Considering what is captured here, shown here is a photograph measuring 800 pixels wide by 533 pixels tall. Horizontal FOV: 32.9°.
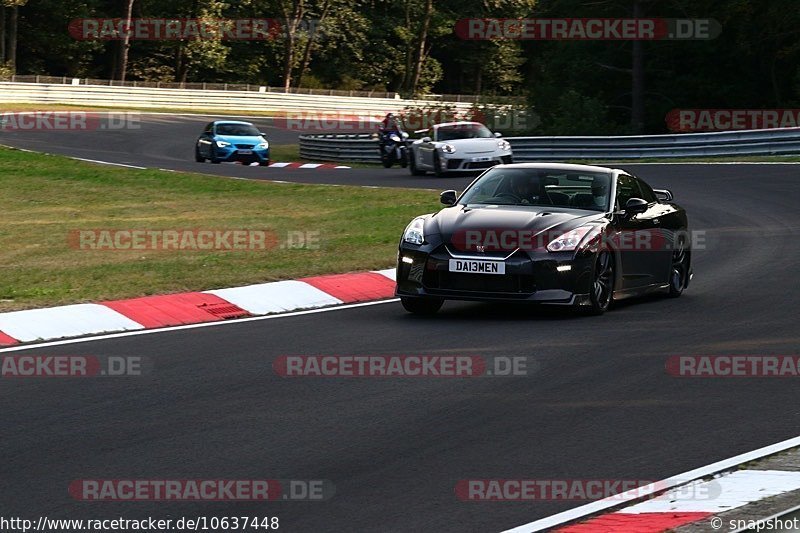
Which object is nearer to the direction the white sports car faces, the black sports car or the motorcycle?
the black sports car

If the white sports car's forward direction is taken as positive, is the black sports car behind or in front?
in front

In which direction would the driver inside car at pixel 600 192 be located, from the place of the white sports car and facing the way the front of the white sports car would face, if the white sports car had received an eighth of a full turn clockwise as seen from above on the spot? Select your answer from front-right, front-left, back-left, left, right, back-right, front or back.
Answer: front

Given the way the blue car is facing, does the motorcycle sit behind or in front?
in front

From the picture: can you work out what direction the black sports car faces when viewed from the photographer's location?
facing the viewer and to the left of the viewer

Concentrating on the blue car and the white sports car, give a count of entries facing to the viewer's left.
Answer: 0

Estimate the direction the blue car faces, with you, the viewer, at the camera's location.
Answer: facing the viewer and to the right of the viewer

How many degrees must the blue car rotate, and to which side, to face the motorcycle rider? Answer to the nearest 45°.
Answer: approximately 45° to its left

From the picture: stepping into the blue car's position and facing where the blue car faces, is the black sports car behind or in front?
in front

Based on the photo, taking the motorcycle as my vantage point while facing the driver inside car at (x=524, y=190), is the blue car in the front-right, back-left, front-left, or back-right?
back-right

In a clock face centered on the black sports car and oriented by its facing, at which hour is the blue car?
The blue car is roughly at 4 o'clock from the black sports car.
